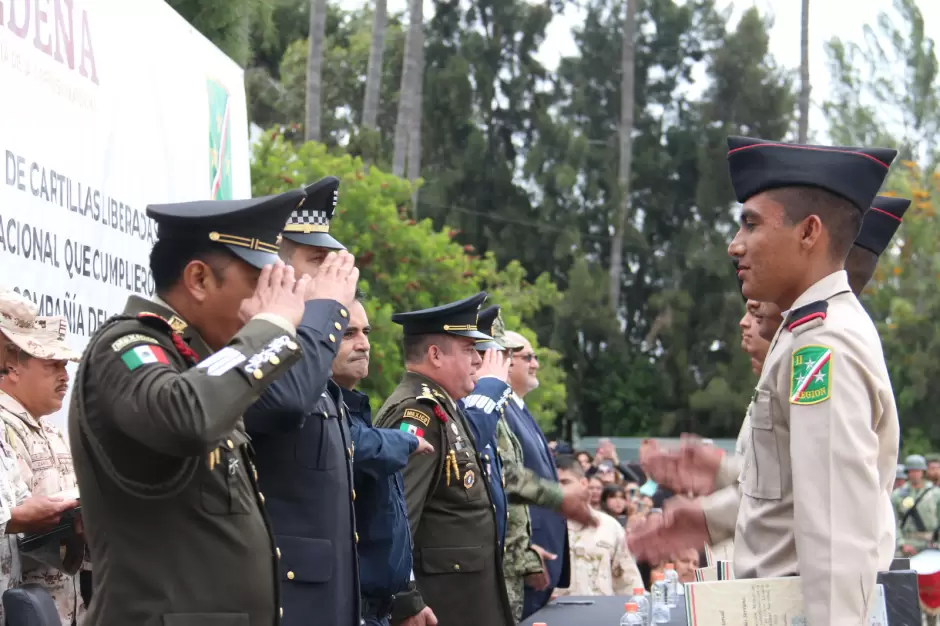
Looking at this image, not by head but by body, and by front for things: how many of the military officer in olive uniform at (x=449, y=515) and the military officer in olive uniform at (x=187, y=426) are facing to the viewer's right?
2

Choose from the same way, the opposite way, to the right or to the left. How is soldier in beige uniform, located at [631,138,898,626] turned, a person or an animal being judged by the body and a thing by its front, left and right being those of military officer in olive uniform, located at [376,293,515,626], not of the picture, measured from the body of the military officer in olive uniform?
the opposite way

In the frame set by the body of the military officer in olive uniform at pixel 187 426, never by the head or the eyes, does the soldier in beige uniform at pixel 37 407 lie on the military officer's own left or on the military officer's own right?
on the military officer's own left

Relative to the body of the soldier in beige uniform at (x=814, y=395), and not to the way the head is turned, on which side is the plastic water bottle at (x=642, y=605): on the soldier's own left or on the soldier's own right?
on the soldier's own right

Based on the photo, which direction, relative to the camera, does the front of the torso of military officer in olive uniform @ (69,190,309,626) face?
to the viewer's right

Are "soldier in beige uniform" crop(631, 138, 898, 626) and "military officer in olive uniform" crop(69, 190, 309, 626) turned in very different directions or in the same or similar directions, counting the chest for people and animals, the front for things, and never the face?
very different directions

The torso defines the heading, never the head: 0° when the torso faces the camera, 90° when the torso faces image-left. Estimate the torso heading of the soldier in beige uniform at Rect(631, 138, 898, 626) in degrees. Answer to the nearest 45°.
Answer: approximately 90°

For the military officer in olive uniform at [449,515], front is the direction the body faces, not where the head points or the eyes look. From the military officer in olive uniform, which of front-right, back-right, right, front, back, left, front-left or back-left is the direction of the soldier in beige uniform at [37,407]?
back-right

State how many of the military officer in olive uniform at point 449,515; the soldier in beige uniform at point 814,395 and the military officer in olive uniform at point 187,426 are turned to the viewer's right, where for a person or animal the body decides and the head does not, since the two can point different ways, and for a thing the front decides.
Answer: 2

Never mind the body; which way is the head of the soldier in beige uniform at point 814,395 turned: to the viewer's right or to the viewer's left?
to the viewer's left

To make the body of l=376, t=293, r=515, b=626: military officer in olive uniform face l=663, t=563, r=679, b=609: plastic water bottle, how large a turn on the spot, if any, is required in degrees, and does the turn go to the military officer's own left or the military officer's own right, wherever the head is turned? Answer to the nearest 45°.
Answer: approximately 45° to the military officer's own left

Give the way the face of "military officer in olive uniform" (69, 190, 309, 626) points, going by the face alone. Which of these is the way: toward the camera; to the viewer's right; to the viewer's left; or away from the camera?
to the viewer's right

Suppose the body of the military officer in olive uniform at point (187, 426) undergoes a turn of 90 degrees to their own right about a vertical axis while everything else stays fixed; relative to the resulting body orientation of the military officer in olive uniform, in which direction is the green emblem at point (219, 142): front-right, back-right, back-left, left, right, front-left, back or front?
back

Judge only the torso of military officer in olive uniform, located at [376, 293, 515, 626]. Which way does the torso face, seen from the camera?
to the viewer's right

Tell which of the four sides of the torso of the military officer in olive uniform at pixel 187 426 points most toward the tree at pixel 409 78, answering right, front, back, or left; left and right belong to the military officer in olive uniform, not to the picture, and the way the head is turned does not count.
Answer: left
